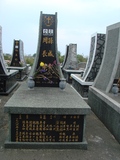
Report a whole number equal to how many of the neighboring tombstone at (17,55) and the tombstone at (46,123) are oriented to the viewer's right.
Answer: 0

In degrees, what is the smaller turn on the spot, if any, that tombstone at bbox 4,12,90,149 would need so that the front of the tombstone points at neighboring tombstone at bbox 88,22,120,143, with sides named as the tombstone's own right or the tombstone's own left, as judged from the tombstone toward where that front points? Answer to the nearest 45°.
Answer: approximately 135° to the tombstone's own left

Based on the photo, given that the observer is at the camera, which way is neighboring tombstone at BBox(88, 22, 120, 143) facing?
facing the viewer and to the right of the viewer

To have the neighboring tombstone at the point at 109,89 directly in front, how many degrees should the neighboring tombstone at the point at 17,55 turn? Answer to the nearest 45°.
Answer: approximately 45° to its left

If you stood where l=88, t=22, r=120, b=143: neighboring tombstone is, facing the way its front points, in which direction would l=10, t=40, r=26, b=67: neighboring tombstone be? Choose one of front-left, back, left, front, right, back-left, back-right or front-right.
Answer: back

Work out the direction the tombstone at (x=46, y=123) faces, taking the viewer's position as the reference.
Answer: facing the viewer

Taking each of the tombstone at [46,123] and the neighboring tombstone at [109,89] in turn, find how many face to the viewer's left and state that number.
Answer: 0

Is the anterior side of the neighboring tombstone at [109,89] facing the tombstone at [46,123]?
no

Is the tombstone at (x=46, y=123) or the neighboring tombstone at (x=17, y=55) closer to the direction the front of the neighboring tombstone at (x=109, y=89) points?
the tombstone

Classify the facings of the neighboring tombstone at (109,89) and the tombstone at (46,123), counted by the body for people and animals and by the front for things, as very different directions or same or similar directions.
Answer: same or similar directions

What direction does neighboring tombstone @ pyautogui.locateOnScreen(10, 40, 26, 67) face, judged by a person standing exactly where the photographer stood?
facing the viewer and to the left of the viewer

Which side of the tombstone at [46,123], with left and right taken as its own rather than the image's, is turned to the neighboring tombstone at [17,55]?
back
